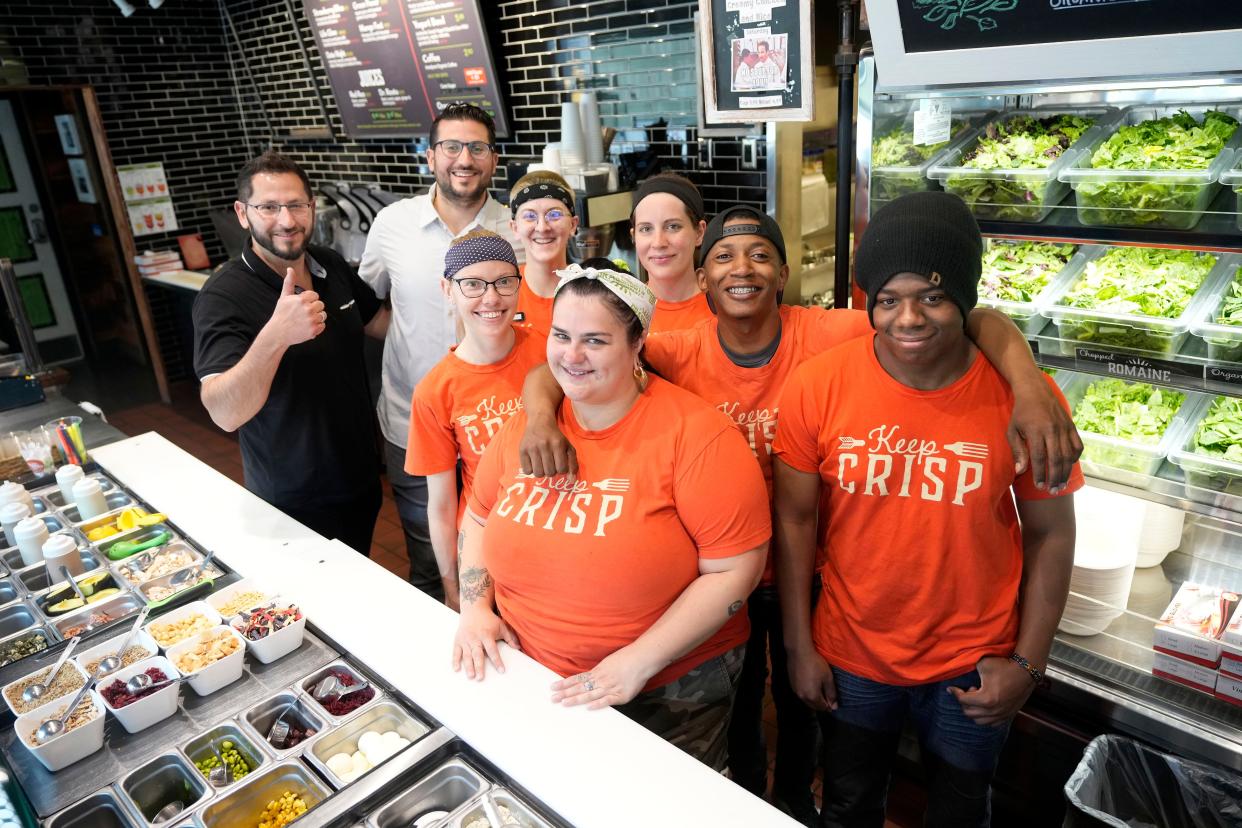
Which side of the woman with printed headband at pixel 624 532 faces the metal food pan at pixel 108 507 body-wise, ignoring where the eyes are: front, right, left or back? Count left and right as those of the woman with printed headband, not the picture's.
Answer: right

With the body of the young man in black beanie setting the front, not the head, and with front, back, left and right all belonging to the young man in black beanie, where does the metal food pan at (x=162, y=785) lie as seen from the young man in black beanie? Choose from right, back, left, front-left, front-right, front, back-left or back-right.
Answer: front-right

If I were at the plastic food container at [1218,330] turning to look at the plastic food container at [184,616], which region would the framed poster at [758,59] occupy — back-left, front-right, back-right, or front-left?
front-right

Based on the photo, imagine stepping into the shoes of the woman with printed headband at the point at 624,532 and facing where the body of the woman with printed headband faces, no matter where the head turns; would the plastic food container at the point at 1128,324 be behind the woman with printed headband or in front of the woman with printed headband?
behind

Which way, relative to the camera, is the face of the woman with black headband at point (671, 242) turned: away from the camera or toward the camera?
toward the camera

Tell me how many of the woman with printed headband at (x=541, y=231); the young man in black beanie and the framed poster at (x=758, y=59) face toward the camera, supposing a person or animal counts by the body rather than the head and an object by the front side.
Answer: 3

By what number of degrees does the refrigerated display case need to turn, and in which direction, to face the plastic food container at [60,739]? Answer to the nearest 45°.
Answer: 0° — it already faces it

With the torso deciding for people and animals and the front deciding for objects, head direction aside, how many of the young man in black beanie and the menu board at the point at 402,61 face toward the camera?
2

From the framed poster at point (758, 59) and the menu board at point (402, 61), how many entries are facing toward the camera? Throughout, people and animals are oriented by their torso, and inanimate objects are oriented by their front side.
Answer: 2

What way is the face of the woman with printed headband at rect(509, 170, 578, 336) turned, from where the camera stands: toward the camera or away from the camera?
toward the camera

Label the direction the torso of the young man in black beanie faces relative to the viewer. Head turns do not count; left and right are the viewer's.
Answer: facing the viewer

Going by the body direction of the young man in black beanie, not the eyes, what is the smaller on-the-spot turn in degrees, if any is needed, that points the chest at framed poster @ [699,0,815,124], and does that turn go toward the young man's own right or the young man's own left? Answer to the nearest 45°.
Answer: approximately 180°

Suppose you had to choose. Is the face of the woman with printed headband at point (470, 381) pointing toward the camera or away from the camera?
toward the camera

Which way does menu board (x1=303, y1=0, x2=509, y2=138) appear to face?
toward the camera

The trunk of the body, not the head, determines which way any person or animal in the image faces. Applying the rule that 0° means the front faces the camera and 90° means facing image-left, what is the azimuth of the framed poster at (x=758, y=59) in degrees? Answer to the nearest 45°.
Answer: approximately 0°

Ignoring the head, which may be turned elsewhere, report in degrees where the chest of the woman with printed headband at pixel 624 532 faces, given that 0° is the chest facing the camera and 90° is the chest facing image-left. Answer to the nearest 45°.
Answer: approximately 45°

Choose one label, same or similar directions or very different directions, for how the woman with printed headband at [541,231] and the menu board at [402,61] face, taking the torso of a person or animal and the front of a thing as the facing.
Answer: same or similar directions

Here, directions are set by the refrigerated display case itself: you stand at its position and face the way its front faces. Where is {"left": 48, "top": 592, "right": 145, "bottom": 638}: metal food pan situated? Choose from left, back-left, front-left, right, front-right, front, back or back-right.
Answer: front

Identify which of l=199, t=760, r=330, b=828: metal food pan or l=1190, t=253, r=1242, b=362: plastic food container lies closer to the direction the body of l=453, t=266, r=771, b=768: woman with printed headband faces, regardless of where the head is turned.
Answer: the metal food pan
